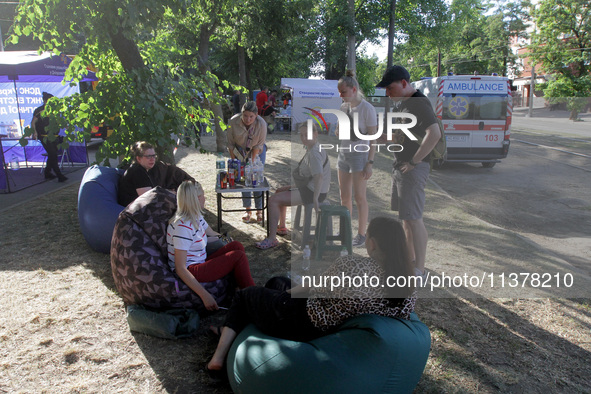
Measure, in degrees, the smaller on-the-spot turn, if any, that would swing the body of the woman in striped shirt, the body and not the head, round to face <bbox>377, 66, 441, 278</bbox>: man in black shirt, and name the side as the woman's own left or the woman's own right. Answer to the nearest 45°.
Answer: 0° — they already face them

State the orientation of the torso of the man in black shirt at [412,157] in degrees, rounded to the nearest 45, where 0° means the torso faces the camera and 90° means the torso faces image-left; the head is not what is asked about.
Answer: approximately 90°

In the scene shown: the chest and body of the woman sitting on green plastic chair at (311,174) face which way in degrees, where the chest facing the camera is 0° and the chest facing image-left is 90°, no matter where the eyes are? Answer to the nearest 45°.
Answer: approximately 90°

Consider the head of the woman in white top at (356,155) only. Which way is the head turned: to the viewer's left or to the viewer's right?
to the viewer's left

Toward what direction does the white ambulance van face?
away from the camera

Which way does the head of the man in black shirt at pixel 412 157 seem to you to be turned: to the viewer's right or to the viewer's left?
to the viewer's left

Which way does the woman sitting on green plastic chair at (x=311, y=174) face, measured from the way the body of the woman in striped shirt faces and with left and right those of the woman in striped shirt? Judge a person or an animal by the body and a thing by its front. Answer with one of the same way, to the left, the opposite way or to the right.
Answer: the opposite way

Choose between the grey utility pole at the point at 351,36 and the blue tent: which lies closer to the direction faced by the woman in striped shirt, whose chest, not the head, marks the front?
the grey utility pole

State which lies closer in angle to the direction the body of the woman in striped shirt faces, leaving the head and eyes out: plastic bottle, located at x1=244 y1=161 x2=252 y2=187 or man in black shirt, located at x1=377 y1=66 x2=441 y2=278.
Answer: the man in black shirt

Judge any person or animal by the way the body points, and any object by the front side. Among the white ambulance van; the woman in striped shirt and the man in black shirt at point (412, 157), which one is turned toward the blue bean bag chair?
the man in black shirt

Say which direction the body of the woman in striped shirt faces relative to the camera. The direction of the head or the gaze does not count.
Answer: to the viewer's right
